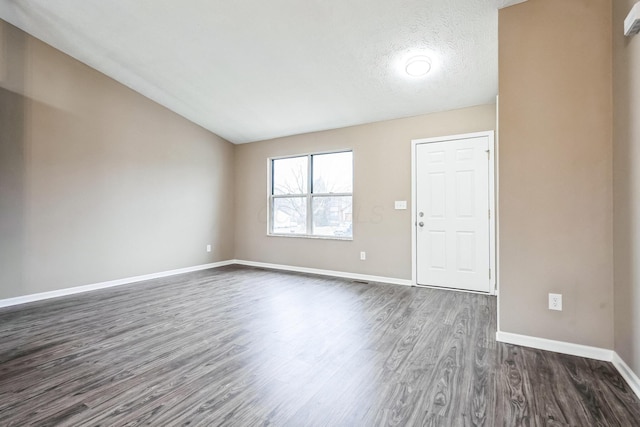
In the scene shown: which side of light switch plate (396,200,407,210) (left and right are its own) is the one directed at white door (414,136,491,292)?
left

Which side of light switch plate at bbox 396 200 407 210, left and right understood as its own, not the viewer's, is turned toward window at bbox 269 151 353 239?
right

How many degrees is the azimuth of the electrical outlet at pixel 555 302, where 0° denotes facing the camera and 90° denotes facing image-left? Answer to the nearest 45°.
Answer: approximately 0°

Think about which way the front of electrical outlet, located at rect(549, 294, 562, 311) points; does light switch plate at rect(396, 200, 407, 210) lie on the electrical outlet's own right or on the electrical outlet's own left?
on the electrical outlet's own right

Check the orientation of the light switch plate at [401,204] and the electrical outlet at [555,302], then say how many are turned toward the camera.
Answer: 2

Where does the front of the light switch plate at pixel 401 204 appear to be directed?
toward the camera

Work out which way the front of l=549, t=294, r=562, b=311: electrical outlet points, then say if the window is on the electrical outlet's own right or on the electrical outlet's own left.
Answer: on the electrical outlet's own right

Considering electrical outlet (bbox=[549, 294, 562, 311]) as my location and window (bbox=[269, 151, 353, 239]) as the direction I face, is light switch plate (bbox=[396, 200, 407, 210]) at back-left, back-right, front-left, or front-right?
front-right
